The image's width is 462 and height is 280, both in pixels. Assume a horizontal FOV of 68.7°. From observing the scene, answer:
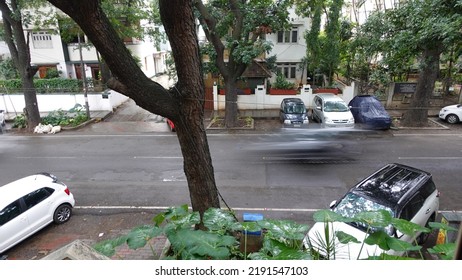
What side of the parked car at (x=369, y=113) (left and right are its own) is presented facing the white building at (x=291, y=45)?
back

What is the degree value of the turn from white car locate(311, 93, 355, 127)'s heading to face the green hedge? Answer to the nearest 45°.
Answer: approximately 135° to its right

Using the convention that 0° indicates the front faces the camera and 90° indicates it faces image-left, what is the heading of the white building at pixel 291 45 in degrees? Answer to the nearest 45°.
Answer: approximately 0°

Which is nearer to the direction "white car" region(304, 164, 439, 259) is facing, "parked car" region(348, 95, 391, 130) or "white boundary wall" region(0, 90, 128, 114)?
the white boundary wall

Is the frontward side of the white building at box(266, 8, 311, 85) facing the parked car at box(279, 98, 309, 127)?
yes

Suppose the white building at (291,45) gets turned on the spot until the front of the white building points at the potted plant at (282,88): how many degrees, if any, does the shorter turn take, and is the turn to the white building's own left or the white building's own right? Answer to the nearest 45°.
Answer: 0° — it already faces it

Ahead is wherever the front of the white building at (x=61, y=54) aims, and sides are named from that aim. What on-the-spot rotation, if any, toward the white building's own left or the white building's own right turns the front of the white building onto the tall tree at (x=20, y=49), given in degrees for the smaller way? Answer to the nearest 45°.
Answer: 0° — it already faces it

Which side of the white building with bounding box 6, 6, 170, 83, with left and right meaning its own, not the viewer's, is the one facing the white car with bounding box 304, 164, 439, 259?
front

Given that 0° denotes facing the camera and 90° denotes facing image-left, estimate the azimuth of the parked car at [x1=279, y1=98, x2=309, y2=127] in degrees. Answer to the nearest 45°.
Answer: approximately 0°

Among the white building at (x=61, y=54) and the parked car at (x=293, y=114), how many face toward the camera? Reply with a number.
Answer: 2

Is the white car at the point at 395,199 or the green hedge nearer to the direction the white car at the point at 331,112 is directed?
the white car

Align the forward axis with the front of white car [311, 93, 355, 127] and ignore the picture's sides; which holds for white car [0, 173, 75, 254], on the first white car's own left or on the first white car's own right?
on the first white car's own right

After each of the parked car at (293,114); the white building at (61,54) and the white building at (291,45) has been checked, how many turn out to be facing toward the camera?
3

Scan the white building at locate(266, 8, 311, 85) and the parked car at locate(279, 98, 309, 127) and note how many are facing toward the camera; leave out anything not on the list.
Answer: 2
